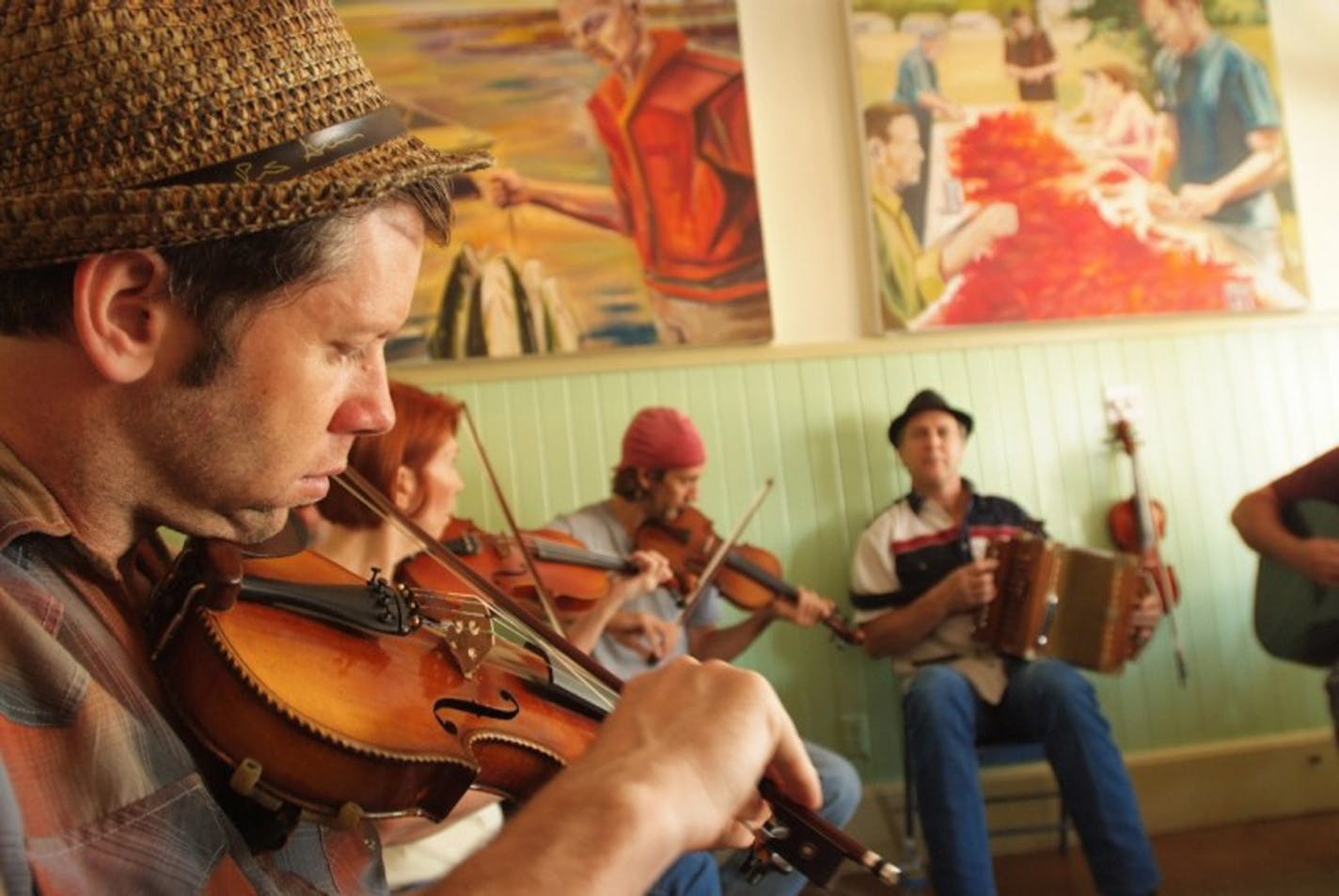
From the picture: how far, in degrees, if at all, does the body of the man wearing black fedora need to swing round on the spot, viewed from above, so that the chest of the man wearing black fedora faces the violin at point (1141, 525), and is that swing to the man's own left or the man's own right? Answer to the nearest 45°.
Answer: approximately 135° to the man's own left
